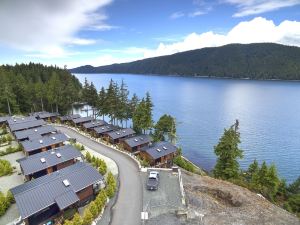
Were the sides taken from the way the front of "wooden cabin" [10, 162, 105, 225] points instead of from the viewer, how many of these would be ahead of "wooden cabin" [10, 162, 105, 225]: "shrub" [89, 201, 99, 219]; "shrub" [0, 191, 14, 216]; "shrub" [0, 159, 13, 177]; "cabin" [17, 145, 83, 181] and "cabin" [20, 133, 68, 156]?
1

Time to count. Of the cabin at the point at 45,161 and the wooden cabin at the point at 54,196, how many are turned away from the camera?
0

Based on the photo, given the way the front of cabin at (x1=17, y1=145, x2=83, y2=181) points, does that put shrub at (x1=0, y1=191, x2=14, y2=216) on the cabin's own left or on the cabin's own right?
on the cabin's own right

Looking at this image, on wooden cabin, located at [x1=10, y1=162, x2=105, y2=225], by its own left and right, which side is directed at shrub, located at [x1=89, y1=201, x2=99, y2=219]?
front

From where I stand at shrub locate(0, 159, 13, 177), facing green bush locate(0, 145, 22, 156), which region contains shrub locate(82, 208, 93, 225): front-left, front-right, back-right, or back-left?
back-right

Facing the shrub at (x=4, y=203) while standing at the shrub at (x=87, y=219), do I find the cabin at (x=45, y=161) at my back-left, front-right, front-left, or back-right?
front-right

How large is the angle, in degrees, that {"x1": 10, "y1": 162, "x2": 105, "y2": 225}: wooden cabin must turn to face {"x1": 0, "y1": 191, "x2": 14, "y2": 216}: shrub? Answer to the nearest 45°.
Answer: approximately 180°

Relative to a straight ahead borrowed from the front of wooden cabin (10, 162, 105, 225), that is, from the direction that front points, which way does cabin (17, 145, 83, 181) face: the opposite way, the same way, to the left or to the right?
the same way

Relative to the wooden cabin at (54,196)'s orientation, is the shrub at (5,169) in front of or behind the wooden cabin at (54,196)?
behind

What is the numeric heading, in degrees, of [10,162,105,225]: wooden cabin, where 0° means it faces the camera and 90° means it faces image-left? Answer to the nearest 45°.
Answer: approximately 315°

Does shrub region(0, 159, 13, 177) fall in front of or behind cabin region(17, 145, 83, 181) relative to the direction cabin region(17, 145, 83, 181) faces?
behind

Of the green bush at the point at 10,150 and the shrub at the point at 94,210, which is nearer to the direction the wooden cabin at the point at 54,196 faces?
the shrub

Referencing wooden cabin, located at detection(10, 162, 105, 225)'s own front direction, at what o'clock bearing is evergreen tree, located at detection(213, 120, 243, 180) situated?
The evergreen tree is roughly at 10 o'clock from the wooden cabin.
